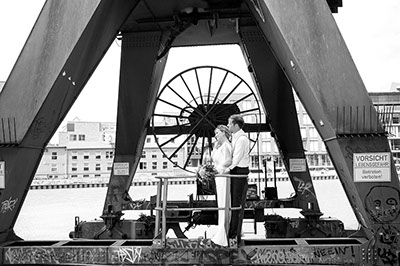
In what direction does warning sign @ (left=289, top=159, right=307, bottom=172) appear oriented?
toward the camera

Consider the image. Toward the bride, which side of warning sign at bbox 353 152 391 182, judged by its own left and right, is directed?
right

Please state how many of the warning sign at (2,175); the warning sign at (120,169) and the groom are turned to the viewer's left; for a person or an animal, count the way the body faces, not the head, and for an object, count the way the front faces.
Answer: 1

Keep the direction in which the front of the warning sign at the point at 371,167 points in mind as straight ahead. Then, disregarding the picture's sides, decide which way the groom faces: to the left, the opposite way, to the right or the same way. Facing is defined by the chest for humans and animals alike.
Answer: to the right

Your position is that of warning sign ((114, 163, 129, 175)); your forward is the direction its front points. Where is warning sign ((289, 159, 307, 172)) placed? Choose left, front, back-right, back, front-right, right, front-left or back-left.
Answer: left

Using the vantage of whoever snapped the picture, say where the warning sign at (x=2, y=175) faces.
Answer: facing the viewer

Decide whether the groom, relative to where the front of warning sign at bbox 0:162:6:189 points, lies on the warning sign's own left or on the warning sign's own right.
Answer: on the warning sign's own left

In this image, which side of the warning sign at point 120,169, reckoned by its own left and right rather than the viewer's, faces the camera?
front

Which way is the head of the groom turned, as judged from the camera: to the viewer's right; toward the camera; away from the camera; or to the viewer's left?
to the viewer's left

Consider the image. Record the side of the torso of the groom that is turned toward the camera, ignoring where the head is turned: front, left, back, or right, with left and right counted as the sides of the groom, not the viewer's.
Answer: left

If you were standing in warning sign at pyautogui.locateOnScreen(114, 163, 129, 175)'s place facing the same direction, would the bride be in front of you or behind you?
in front

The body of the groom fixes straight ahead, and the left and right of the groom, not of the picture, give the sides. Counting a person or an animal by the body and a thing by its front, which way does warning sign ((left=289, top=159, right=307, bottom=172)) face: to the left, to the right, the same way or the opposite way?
to the left

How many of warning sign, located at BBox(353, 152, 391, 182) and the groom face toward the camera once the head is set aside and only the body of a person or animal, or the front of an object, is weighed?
1

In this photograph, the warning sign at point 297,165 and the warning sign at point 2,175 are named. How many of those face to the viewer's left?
0
